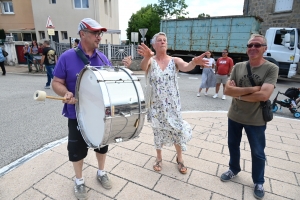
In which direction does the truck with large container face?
to the viewer's right

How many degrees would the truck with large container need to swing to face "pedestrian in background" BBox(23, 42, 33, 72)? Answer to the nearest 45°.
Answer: approximately 180°

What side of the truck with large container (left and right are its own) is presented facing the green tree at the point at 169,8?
left

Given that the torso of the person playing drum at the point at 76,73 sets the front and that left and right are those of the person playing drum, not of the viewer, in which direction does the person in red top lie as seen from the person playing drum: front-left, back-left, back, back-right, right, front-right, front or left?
left

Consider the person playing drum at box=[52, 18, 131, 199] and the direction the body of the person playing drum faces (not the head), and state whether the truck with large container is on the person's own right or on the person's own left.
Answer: on the person's own left

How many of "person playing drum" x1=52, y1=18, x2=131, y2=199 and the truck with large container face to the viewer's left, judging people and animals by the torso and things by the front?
0

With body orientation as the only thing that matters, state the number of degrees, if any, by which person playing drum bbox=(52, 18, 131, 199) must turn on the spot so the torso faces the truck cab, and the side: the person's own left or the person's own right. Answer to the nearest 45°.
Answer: approximately 90° to the person's own left

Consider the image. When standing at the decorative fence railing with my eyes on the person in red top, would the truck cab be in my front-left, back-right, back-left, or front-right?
front-left

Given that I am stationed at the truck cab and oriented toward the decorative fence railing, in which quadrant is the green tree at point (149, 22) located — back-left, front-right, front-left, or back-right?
front-right

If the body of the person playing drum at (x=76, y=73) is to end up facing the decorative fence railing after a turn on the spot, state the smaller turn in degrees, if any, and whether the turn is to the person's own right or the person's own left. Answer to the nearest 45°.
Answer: approximately 135° to the person's own left

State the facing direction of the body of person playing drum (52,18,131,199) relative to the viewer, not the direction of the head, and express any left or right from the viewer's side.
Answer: facing the viewer and to the right of the viewer

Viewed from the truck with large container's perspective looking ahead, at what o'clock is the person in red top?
The person in red top is roughly at 3 o'clock from the truck with large container.
